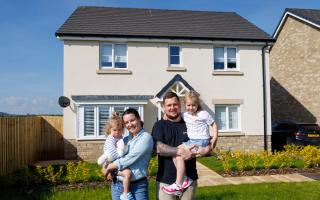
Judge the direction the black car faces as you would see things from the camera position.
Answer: facing away from the viewer and to the left of the viewer

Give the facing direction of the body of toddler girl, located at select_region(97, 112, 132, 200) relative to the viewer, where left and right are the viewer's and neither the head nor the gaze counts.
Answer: facing the viewer and to the right of the viewer

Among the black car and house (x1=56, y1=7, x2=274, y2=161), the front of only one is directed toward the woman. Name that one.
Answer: the house

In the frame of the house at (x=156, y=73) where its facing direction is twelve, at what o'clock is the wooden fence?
The wooden fence is roughly at 2 o'clock from the house.

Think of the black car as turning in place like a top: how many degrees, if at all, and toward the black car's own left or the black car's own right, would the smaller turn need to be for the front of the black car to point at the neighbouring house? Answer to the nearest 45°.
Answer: approximately 45° to the black car's own right

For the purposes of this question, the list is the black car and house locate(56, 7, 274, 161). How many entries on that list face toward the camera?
1

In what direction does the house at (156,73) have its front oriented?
toward the camera

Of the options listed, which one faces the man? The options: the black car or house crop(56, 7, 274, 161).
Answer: the house

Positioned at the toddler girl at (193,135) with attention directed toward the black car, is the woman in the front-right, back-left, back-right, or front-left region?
back-left

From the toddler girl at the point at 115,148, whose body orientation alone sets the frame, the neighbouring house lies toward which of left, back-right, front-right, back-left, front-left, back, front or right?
left

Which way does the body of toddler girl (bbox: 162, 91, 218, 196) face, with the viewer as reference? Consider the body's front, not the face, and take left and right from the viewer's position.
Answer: facing the viewer and to the left of the viewer

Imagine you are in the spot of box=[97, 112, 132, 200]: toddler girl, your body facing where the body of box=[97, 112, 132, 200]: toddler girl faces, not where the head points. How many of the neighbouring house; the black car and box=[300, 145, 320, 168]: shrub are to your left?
3

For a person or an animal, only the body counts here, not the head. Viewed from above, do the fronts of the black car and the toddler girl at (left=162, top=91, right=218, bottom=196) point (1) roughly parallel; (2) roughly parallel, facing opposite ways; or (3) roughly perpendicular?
roughly parallel, facing opposite ways

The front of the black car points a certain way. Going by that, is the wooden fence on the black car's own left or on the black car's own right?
on the black car's own left
